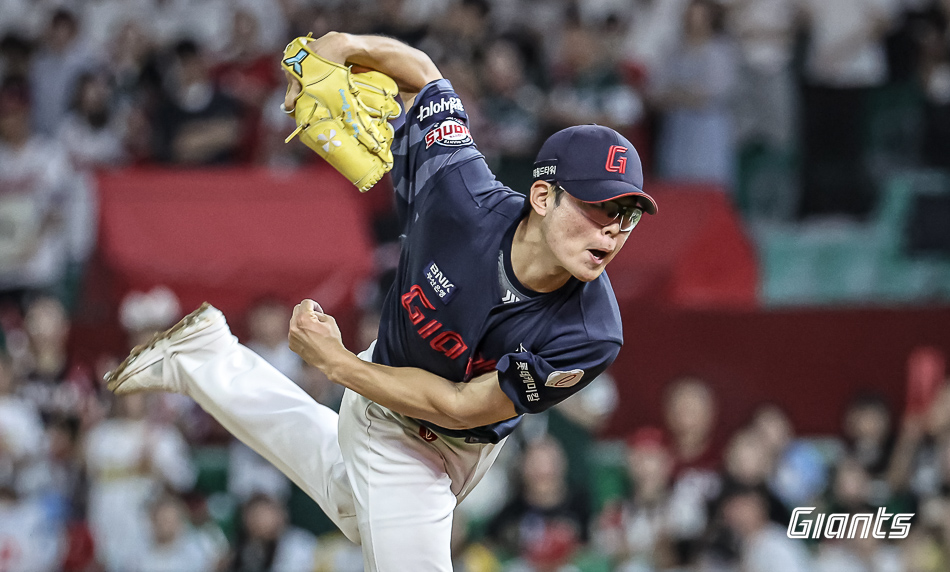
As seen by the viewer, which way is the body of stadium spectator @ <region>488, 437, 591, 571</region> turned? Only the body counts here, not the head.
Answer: toward the camera

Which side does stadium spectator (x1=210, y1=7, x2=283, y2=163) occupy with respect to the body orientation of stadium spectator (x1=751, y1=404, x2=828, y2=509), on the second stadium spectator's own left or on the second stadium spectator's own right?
on the second stadium spectator's own right

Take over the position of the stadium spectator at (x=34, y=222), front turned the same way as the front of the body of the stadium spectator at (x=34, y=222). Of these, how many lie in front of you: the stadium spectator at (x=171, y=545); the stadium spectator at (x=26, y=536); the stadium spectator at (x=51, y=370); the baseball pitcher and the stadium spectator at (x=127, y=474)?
5

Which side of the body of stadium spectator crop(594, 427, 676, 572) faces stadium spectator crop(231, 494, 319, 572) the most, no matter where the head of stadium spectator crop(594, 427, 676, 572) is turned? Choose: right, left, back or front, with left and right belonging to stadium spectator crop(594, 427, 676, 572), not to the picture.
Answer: right

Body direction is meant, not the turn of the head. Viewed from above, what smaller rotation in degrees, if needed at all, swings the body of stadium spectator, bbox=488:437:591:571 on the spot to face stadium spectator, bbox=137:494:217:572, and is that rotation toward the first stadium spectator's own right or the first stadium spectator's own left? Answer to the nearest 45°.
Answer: approximately 90° to the first stadium spectator's own right

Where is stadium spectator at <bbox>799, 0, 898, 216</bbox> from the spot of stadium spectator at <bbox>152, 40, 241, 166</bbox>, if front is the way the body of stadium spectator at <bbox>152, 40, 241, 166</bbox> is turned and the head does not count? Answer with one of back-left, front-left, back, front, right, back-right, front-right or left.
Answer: left

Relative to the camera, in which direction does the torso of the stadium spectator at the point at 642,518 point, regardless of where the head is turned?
toward the camera

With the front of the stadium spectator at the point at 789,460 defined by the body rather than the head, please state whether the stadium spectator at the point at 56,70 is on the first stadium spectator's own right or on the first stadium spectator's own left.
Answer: on the first stadium spectator's own right

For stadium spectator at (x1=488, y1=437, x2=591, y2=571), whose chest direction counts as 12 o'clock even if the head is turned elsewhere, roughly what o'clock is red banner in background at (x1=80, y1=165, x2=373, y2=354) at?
The red banner in background is roughly at 4 o'clock from the stadium spectator.

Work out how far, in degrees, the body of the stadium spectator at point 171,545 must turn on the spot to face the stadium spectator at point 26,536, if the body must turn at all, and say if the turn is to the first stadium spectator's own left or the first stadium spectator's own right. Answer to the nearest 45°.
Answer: approximately 90° to the first stadium spectator's own right

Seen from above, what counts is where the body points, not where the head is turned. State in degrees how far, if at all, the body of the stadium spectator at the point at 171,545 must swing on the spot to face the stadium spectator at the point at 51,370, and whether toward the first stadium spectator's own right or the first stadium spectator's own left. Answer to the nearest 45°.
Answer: approximately 135° to the first stadium spectator's own right

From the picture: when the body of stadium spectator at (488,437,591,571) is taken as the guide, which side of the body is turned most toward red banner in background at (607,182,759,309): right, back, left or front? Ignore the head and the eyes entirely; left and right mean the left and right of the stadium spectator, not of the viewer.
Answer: back

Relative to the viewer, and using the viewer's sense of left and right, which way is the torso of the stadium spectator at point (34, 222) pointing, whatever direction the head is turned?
facing the viewer

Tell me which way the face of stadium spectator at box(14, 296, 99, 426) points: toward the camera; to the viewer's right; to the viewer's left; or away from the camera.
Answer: toward the camera
